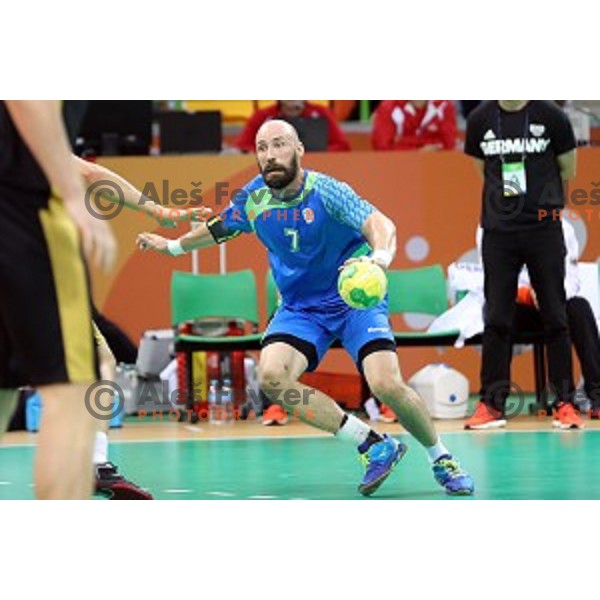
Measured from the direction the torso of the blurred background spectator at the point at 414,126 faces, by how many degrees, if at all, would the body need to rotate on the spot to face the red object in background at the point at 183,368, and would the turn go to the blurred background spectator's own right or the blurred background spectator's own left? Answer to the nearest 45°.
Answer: approximately 45° to the blurred background spectator's own right

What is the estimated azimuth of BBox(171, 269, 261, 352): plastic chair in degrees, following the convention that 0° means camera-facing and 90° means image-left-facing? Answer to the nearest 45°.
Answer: approximately 0°

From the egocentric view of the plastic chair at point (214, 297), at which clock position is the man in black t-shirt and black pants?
The man in black t-shirt and black pants is roughly at 10 o'clock from the plastic chair.

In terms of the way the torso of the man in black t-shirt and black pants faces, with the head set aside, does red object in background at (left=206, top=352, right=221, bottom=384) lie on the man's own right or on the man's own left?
on the man's own right

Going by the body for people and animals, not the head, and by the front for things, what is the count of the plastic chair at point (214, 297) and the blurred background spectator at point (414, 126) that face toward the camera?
2

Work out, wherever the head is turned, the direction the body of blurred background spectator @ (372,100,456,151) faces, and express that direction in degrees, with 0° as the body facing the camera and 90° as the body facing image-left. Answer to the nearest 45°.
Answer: approximately 0°

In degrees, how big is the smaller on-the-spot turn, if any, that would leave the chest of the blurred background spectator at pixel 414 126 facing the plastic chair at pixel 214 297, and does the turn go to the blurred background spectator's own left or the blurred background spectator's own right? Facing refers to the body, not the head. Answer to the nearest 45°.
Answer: approximately 45° to the blurred background spectator's own right
